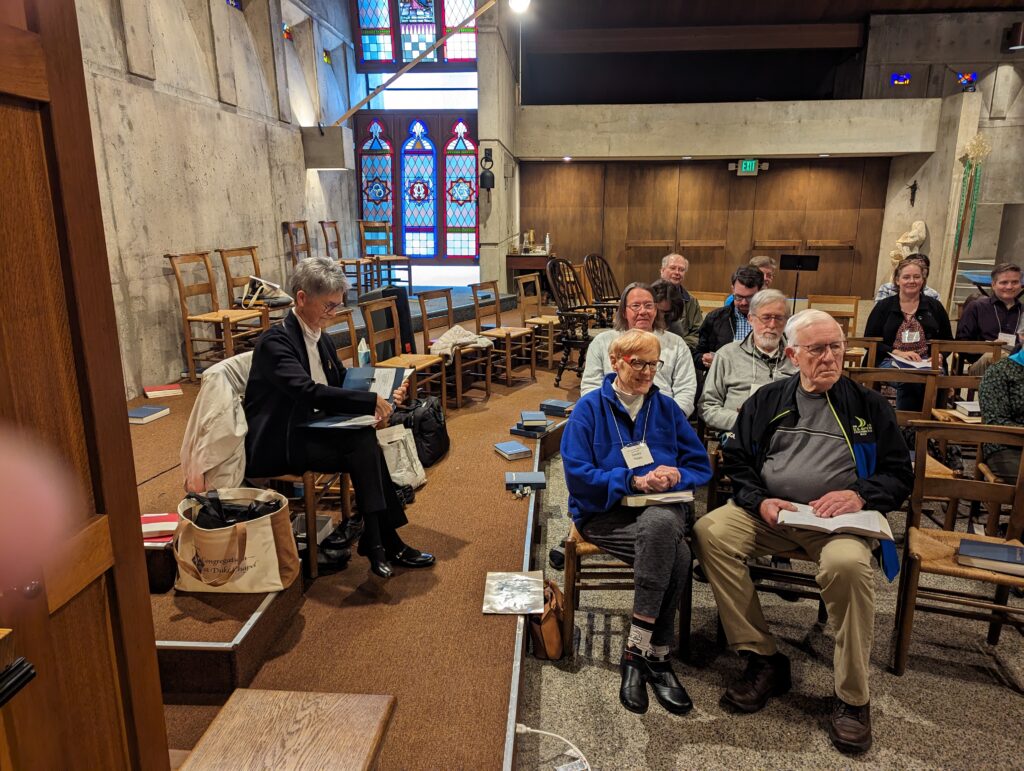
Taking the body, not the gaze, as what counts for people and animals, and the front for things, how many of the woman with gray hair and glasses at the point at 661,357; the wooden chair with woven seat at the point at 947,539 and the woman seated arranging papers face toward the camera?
2

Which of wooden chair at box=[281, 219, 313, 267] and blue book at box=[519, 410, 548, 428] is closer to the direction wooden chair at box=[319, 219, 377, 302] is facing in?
the blue book

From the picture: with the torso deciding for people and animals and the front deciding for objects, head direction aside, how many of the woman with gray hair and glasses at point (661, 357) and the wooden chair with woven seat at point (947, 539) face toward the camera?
2

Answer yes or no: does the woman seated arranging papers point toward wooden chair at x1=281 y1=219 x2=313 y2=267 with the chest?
no

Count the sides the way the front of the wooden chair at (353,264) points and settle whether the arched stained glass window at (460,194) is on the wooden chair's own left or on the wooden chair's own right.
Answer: on the wooden chair's own left

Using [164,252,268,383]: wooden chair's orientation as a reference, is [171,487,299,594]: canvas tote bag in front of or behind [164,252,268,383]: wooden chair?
in front

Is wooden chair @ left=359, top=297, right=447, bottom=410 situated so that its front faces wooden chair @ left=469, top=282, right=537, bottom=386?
no

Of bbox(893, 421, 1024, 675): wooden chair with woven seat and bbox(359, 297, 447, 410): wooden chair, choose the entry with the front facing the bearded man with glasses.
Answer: the wooden chair

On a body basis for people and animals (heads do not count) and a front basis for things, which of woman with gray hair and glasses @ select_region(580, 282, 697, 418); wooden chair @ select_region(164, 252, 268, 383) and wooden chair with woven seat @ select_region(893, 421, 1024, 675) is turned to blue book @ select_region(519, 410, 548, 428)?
the wooden chair

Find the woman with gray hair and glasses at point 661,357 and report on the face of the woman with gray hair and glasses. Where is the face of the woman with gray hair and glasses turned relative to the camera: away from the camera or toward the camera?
toward the camera

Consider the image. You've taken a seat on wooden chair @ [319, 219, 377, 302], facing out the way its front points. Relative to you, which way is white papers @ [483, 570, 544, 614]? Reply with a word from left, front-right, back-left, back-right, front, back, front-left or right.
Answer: front-right

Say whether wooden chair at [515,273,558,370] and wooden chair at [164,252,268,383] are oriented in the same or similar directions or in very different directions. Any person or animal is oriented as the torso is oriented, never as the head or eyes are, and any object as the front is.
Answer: same or similar directions

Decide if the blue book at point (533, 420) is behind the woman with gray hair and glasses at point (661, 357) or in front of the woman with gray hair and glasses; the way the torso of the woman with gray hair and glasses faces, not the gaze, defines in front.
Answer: behind

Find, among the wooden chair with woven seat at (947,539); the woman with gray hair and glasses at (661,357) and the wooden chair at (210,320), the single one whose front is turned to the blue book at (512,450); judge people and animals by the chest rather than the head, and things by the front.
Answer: the wooden chair

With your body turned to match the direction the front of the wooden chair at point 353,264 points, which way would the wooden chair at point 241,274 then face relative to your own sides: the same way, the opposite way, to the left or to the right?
the same way

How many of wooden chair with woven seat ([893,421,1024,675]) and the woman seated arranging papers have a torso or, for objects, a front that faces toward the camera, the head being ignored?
1

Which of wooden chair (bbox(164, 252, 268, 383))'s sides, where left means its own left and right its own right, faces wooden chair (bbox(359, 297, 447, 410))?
front

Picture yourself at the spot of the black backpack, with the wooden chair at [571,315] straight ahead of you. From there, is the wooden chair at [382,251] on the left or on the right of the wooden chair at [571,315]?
left

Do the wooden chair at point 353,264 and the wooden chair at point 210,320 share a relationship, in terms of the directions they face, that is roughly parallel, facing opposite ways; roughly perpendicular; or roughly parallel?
roughly parallel

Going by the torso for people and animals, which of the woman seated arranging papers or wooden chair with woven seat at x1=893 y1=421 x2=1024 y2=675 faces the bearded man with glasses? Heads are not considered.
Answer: the woman seated arranging papers
